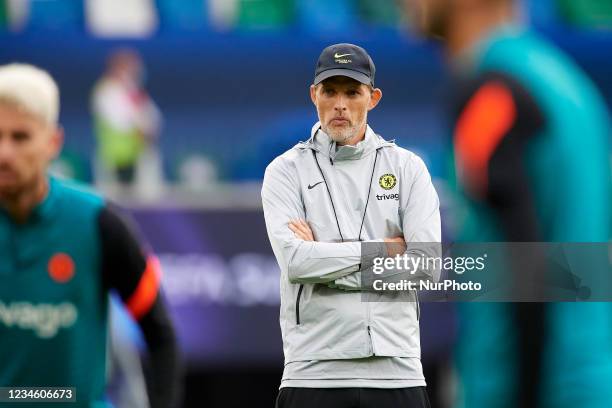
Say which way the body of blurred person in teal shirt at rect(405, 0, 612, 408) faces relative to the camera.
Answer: to the viewer's left

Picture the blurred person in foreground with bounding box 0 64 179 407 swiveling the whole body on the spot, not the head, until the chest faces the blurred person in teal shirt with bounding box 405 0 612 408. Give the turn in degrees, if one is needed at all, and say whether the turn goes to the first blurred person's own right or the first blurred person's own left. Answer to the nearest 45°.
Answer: approximately 45° to the first blurred person's own left

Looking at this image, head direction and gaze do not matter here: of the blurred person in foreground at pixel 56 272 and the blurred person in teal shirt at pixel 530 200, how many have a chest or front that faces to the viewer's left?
1

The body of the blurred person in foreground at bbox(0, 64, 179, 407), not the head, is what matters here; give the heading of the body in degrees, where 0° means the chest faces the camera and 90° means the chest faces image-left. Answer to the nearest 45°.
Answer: approximately 0°
